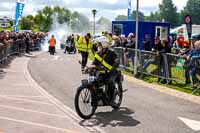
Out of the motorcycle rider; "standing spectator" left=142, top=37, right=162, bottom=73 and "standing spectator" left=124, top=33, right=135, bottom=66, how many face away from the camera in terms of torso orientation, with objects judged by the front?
0

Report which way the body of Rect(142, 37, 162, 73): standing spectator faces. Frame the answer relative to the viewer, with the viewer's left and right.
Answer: facing the viewer and to the left of the viewer

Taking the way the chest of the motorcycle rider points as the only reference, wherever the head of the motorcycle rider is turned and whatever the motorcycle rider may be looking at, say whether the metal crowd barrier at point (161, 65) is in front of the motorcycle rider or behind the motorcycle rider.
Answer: behind

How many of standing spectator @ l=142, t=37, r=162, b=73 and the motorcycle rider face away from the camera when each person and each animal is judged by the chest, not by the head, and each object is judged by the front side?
0

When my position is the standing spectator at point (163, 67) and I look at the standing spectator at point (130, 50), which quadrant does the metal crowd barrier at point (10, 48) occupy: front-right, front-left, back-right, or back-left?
front-left

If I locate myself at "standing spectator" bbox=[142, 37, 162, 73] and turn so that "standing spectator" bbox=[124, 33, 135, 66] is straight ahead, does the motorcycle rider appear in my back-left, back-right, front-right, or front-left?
back-left

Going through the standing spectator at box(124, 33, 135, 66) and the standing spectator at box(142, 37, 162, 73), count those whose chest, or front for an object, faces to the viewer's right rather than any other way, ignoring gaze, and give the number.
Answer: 0

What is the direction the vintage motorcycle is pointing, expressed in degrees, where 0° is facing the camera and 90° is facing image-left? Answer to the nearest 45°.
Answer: approximately 45°

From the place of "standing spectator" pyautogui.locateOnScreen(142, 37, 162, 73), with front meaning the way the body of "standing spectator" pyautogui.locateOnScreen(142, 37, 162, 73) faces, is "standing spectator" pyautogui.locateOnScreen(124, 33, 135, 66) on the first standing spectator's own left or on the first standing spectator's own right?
on the first standing spectator's own right

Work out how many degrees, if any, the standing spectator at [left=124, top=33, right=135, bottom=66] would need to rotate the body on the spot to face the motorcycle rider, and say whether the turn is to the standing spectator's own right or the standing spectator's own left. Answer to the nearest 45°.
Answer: approximately 45° to the standing spectator's own left

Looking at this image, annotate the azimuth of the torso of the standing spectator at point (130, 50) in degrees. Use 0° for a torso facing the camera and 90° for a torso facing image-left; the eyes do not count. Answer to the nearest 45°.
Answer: approximately 45°

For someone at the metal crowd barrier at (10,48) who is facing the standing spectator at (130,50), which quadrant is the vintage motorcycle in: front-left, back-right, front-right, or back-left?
front-right
